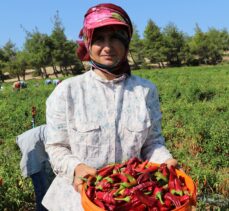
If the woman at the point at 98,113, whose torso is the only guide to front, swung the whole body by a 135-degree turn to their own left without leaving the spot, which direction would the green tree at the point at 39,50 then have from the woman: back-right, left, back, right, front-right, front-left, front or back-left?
front-left

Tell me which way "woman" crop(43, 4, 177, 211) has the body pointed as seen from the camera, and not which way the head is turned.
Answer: toward the camera
